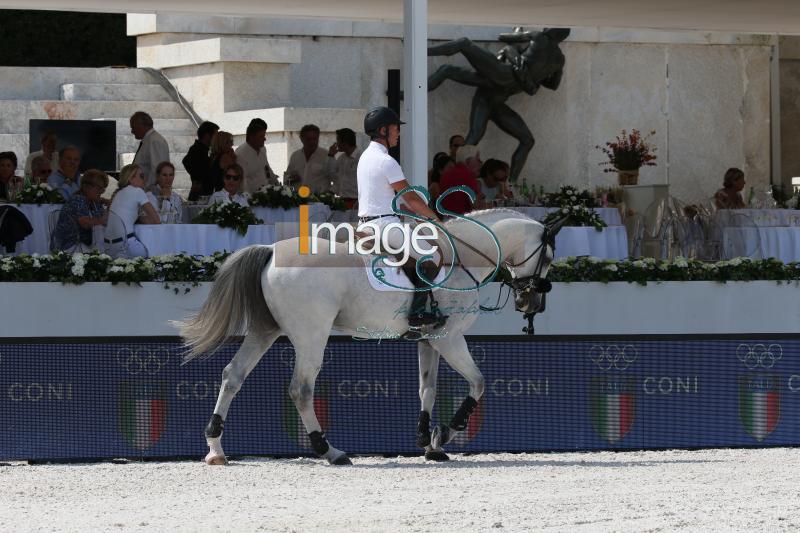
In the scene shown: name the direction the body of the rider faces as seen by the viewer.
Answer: to the viewer's right

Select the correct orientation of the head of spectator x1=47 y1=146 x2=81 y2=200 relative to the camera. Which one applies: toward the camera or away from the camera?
toward the camera

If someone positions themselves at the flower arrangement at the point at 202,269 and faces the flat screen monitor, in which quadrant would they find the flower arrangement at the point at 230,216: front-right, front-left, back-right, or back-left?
front-right

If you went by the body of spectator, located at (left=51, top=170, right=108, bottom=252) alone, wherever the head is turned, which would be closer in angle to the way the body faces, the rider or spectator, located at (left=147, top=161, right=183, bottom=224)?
the rider

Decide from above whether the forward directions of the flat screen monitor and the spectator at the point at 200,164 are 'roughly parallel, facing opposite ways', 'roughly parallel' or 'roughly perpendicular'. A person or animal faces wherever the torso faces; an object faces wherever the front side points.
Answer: roughly perpendicular

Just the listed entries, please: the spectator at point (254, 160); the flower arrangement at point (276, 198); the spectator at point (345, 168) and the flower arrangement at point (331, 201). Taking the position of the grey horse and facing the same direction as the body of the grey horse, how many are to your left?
4

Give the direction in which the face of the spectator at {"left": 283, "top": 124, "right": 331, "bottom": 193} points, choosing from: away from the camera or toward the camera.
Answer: toward the camera

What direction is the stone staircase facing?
toward the camera

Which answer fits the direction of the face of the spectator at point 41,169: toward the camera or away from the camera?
toward the camera

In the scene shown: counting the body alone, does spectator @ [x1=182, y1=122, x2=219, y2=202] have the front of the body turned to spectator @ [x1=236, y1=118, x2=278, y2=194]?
yes

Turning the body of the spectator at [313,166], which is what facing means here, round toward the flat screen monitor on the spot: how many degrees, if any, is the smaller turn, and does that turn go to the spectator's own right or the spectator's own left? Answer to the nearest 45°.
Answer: approximately 135° to the spectator's own right
